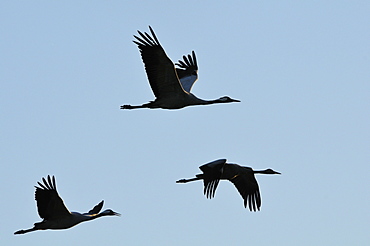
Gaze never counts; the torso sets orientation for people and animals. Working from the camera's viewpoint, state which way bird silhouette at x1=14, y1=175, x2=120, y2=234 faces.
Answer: facing to the right of the viewer

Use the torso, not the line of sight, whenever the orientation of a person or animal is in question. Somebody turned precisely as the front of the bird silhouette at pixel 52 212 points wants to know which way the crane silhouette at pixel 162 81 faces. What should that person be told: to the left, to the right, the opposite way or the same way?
the same way

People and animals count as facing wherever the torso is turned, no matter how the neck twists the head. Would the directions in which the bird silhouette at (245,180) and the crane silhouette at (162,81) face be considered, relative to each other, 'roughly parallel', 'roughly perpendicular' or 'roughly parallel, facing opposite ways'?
roughly parallel

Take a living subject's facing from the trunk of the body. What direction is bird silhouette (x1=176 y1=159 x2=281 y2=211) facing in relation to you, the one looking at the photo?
facing to the right of the viewer

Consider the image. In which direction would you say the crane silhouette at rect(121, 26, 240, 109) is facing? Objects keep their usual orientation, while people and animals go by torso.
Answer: to the viewer's right
